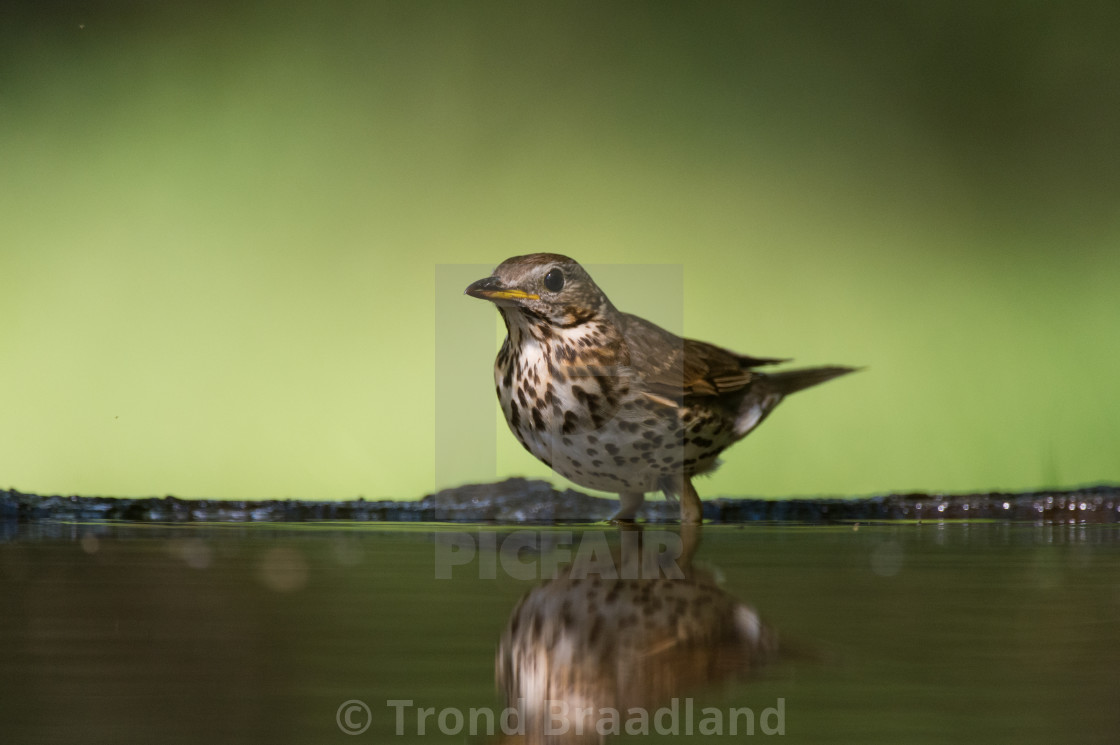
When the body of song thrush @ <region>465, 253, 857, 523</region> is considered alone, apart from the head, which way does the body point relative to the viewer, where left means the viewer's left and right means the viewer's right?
facing the viewer and to the left of the viewer
